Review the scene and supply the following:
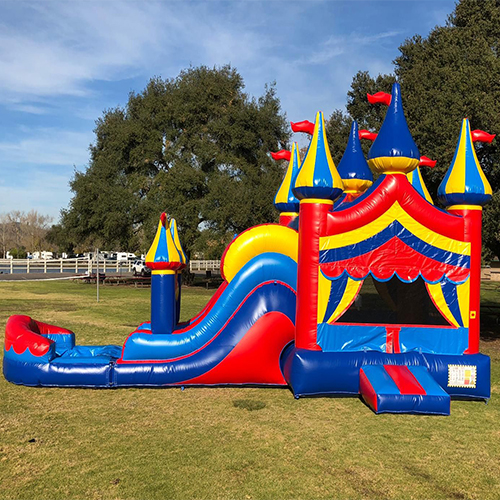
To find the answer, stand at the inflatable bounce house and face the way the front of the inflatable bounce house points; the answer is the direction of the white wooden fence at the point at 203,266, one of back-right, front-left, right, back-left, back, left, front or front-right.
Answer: back

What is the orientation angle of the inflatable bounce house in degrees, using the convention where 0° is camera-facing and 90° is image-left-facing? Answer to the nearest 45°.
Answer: approximately 0°
